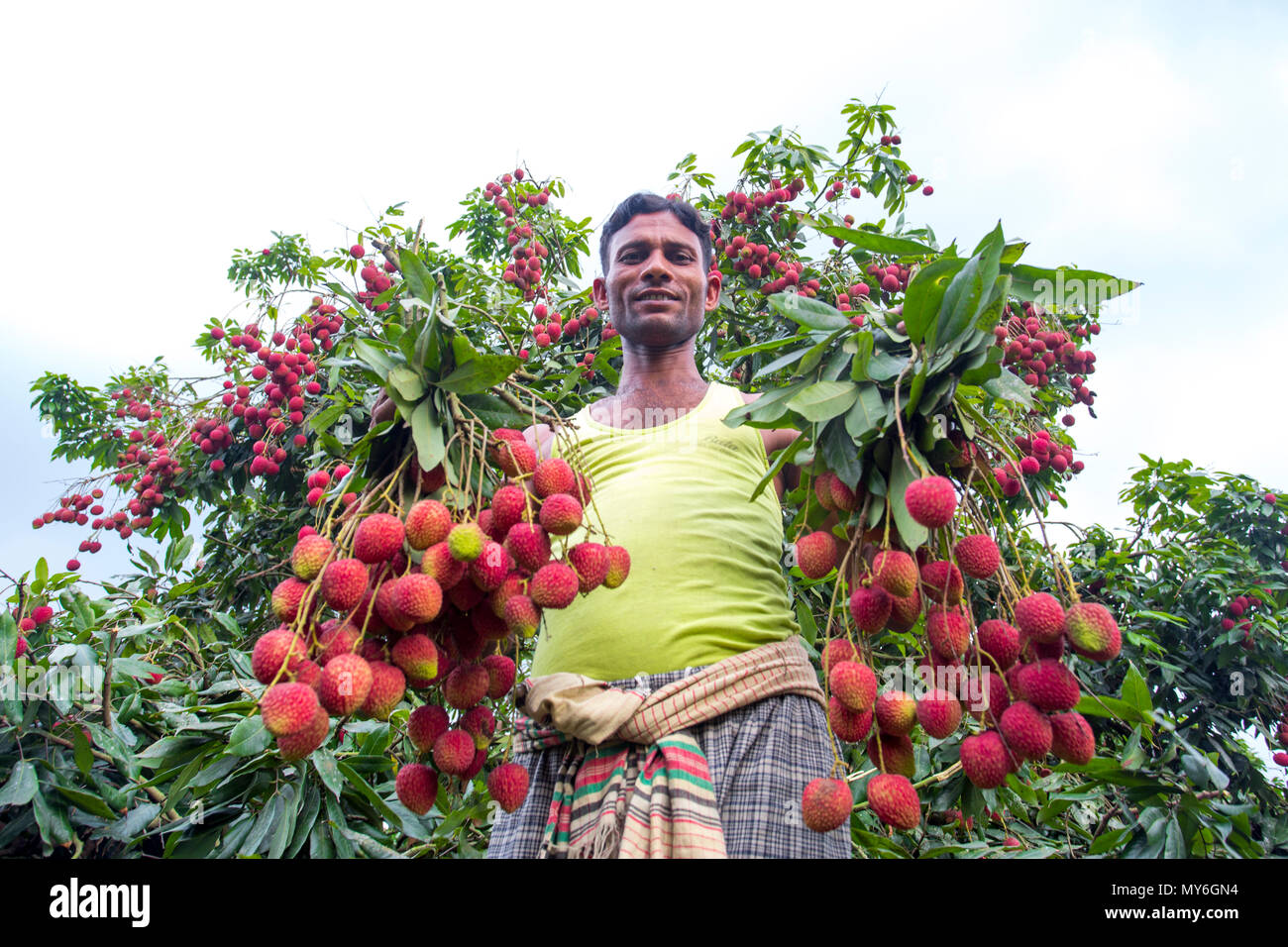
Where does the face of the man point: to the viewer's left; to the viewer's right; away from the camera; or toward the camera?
toward the camera

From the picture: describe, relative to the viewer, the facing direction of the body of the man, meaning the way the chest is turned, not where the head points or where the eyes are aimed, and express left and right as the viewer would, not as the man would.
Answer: facing the viewer
